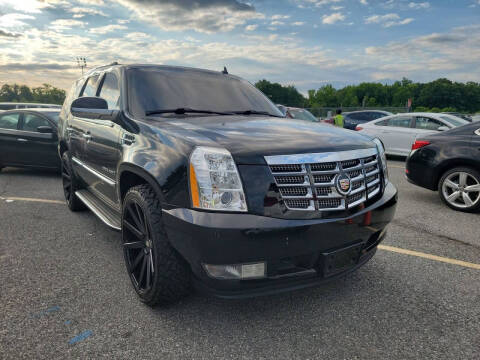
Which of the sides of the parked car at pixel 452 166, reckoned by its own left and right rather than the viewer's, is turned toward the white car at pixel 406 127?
left

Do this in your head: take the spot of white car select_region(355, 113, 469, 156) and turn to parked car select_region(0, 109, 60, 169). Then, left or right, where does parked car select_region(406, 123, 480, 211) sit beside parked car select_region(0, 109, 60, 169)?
left

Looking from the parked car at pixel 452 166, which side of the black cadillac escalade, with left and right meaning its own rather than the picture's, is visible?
left

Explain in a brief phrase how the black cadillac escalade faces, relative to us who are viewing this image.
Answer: facing the viewer and to the right of the viewer

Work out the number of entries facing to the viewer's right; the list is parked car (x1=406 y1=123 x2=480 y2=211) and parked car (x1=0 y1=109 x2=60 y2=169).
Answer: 2

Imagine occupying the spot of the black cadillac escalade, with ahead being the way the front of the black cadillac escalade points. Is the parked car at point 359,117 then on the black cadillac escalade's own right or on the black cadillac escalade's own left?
on the black cadillac escalade's own left

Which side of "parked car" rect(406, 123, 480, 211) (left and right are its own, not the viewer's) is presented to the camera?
right

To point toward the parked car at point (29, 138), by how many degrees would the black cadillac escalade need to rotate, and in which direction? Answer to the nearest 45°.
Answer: approximately 180°

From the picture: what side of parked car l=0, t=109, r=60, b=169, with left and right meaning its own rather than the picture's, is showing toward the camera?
right

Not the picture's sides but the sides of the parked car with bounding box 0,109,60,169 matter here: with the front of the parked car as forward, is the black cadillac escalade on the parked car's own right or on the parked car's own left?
on the parked car's own right

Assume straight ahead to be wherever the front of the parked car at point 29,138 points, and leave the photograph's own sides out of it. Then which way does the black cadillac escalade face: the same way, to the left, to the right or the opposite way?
to the right

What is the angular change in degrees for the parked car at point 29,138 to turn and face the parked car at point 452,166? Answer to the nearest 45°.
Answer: approximately 45° to its right
